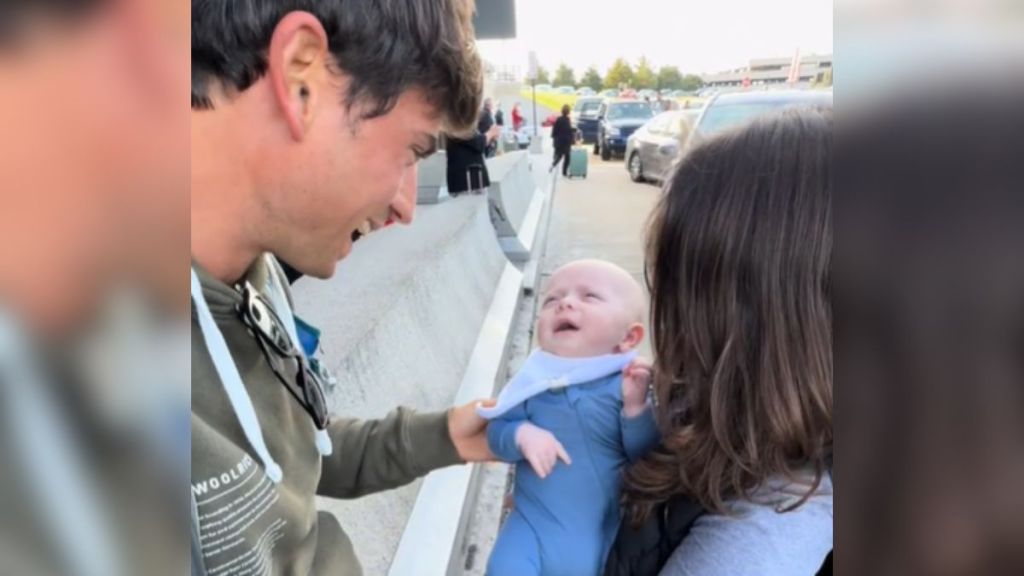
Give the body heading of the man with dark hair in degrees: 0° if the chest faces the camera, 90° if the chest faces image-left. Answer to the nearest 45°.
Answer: approximately 315°

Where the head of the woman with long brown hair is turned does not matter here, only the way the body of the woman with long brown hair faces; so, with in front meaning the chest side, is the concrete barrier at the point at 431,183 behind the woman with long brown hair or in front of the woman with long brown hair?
in front

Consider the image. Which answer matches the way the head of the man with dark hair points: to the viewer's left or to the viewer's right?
to the viewer's right

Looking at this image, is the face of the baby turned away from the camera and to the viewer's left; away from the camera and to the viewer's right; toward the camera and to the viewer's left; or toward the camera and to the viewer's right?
toward the camera and to the viewer's left

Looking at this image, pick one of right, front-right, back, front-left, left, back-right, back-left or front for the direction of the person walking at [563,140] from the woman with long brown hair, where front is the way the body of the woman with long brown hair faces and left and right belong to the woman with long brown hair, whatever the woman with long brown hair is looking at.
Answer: front-right

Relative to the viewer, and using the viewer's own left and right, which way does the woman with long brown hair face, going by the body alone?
facing away from the viewer and to the left of the viewer

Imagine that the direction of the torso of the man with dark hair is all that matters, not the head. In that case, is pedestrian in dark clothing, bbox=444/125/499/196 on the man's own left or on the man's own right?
on the man's own left

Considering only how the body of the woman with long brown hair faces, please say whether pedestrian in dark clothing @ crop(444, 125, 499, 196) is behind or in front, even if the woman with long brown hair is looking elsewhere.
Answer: in front

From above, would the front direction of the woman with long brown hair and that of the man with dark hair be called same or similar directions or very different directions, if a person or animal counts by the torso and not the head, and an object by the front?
very different directions
